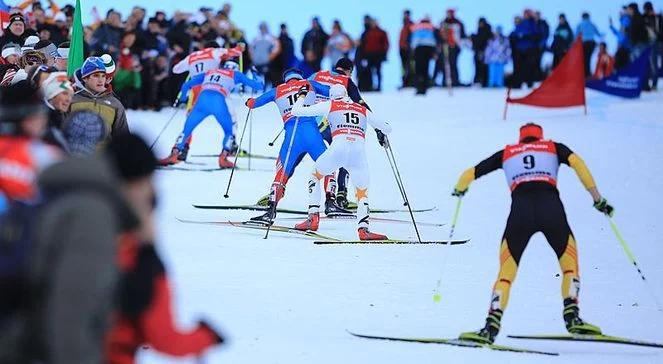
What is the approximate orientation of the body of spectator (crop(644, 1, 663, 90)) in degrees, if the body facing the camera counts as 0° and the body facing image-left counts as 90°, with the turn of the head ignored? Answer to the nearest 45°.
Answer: approximately 45°

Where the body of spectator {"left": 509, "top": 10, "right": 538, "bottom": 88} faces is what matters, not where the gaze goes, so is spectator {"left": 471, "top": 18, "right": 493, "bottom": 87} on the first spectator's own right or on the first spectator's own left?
on the first spectator's own right

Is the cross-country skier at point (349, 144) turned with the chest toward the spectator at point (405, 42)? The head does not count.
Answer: yes

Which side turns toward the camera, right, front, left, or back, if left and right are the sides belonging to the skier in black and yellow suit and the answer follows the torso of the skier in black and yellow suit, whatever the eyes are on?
back

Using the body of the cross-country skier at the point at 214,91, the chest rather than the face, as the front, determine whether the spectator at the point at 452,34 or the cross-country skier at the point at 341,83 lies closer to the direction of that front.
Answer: the spectator

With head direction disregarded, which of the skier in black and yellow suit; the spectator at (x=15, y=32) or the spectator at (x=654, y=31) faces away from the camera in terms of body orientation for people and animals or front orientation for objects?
the skier in black and yellow suit

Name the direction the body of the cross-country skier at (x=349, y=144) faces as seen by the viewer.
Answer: away from the camera

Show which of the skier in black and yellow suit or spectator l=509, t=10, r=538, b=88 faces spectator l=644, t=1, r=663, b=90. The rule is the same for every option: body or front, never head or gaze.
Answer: the skier in black and yellow suit

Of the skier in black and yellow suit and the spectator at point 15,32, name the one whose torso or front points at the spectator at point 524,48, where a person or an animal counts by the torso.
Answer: the skier in black and yellow suit

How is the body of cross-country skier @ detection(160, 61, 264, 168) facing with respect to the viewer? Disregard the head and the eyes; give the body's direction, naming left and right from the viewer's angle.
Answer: facing away from the viewer

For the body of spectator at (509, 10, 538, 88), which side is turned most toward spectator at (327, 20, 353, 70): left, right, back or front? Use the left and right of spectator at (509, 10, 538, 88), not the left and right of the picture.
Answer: right

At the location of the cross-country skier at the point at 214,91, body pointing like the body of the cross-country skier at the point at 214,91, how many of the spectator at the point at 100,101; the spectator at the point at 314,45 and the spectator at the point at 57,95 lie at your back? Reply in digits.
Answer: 2

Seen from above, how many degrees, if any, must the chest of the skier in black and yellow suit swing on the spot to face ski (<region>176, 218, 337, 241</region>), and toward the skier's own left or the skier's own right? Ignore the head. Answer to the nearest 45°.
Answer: approximately 45° to the skier's own left
